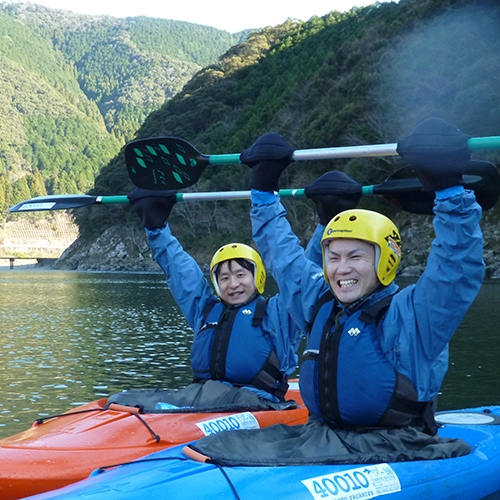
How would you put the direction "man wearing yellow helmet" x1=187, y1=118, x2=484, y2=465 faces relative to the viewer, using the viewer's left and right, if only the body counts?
facing the viewer and to the left of the viewer

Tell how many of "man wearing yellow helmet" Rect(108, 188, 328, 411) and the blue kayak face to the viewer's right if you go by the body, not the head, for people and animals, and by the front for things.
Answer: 0

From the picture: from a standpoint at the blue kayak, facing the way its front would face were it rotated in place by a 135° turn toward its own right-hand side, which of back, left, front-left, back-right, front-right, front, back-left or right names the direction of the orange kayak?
left

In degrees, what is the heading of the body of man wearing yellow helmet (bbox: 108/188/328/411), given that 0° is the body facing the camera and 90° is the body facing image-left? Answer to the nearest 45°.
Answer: approximately 45°

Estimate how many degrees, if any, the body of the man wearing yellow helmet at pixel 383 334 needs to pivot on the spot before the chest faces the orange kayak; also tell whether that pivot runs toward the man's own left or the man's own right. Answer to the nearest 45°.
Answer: approximately 90° to the man's own right

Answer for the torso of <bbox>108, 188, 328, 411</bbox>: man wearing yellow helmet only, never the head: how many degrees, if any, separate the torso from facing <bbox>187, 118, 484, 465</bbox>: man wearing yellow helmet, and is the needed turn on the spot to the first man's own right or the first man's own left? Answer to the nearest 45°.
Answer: approximately 45° to the first man's own left

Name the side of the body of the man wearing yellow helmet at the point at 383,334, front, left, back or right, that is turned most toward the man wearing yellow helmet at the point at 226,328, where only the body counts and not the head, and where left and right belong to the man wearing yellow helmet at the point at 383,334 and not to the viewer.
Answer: right

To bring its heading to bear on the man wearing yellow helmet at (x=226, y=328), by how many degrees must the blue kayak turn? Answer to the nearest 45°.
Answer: approximately 90° to its right

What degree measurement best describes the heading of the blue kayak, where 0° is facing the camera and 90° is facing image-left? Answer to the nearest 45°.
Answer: approximately 90°
